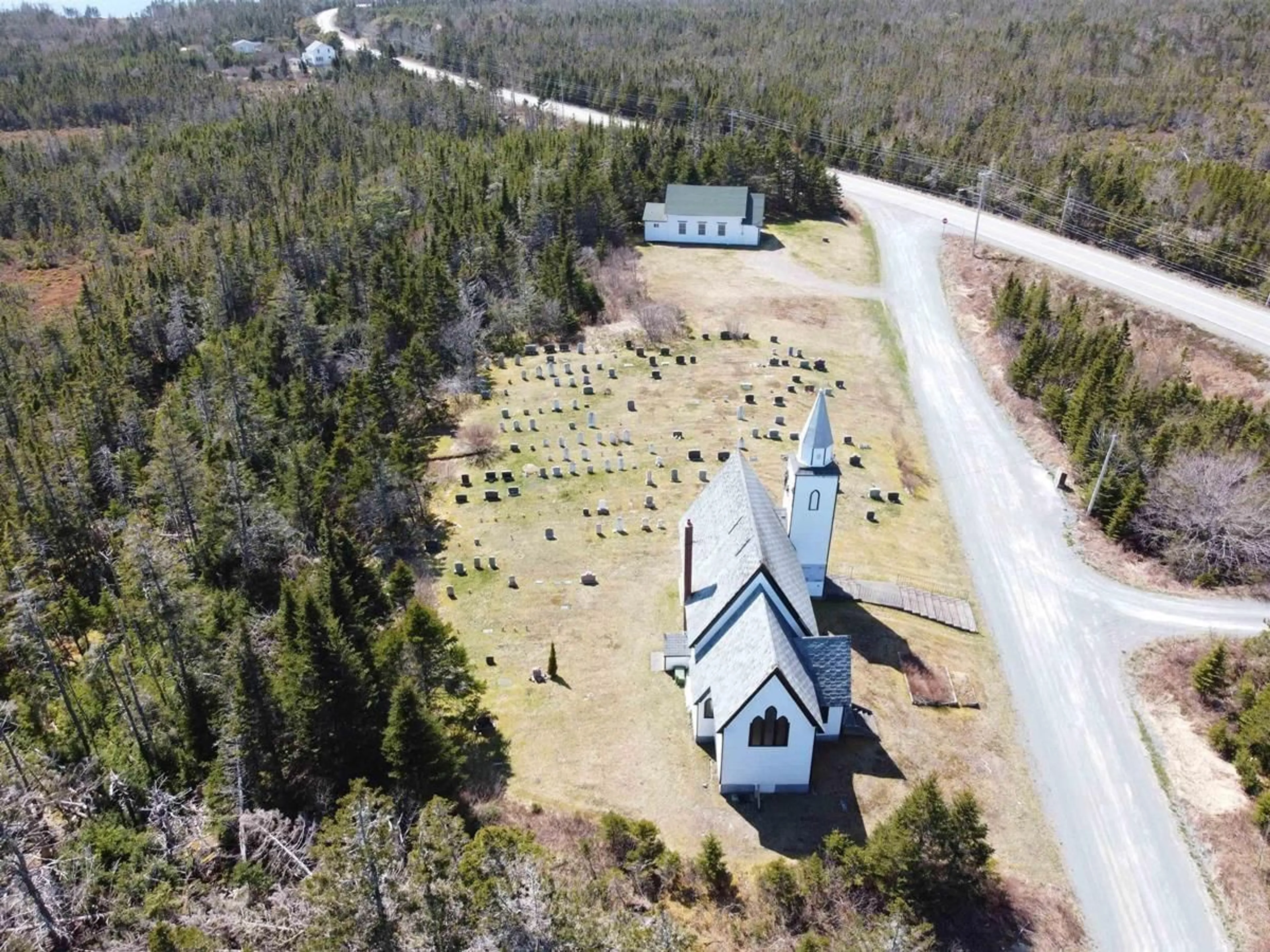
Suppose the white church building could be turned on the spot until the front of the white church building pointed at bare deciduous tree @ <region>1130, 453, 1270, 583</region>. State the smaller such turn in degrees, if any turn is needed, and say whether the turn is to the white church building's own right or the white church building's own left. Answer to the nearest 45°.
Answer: approximately 45° to the white church building's own right

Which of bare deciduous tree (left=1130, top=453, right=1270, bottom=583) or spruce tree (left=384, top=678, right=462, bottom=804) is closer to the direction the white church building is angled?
the bare deciduous tree

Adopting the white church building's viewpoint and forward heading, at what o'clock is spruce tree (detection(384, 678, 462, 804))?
The spruce tree is roughly at 8 o'clock from the white church building.
